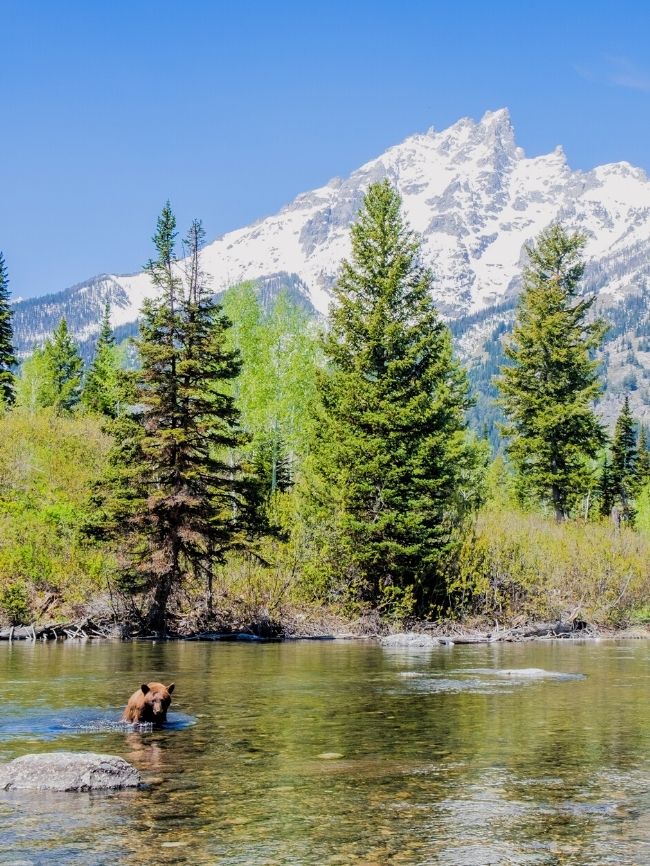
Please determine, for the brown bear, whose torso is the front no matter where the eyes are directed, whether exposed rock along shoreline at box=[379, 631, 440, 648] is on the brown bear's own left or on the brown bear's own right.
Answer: on the brown bear's own left

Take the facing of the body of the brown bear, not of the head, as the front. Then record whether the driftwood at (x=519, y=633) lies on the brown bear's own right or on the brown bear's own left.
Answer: on the brown bear's own left

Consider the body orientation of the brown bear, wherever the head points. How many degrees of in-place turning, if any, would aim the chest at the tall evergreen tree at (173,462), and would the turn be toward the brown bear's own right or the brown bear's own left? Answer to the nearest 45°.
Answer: approximately 135° to the brown bear's own left

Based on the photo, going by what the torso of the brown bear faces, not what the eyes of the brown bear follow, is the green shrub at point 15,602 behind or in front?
behind

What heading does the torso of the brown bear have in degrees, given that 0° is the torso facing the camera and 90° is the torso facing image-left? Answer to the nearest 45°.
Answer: approximately 315°

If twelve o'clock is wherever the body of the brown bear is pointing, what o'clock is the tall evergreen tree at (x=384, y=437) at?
The tall evergreen tree is roughly at 8 o'clock from the brown bear.
